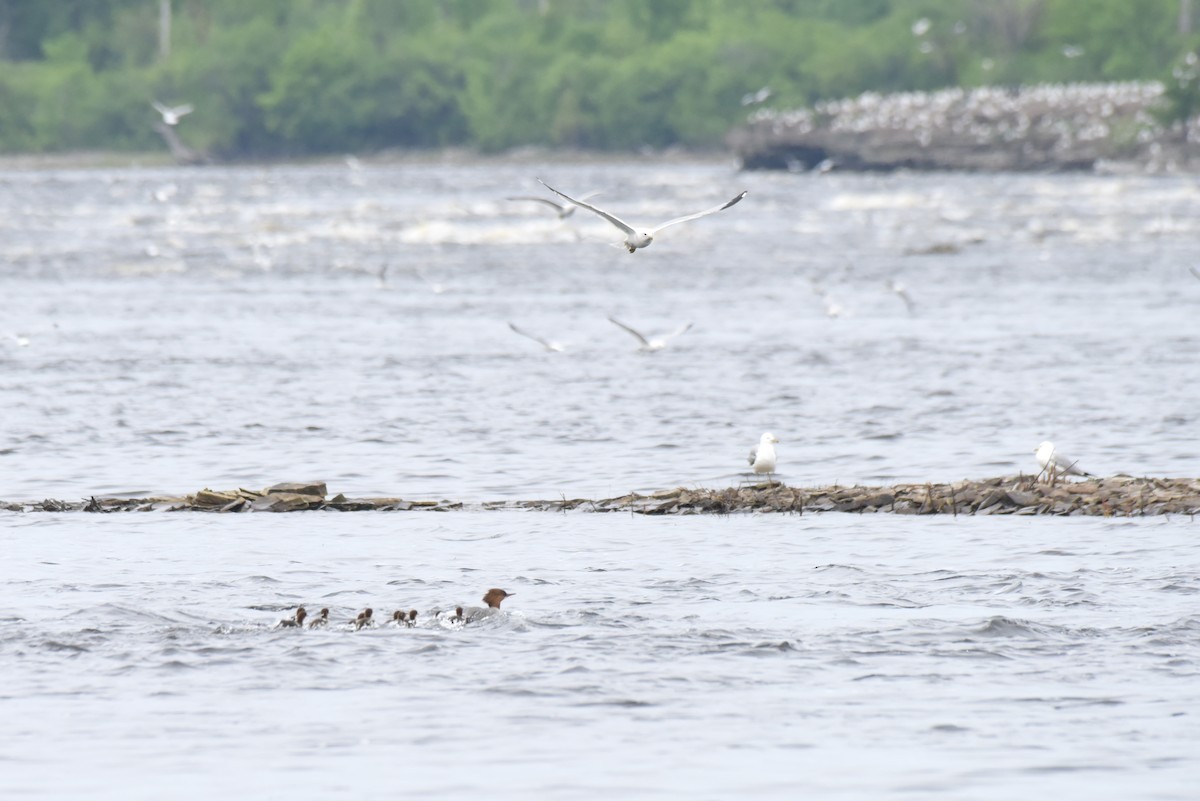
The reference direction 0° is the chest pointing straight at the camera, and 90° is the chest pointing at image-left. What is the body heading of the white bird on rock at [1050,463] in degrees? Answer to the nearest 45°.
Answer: approximately 90°

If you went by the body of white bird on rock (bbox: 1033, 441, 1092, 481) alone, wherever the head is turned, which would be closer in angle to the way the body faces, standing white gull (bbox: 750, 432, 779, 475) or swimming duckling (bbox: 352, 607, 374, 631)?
the standing white gull

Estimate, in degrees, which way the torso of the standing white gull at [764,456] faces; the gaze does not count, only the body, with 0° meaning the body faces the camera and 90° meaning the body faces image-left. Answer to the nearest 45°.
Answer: approximately 315°

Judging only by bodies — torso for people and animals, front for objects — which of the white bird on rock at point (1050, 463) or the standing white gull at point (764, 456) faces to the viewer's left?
the white bird on rock

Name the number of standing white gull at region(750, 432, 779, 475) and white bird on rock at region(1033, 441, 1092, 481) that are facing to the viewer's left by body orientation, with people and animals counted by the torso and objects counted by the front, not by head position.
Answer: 1

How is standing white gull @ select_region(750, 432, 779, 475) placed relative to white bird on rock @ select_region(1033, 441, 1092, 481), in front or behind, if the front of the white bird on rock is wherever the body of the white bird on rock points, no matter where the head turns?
in front
